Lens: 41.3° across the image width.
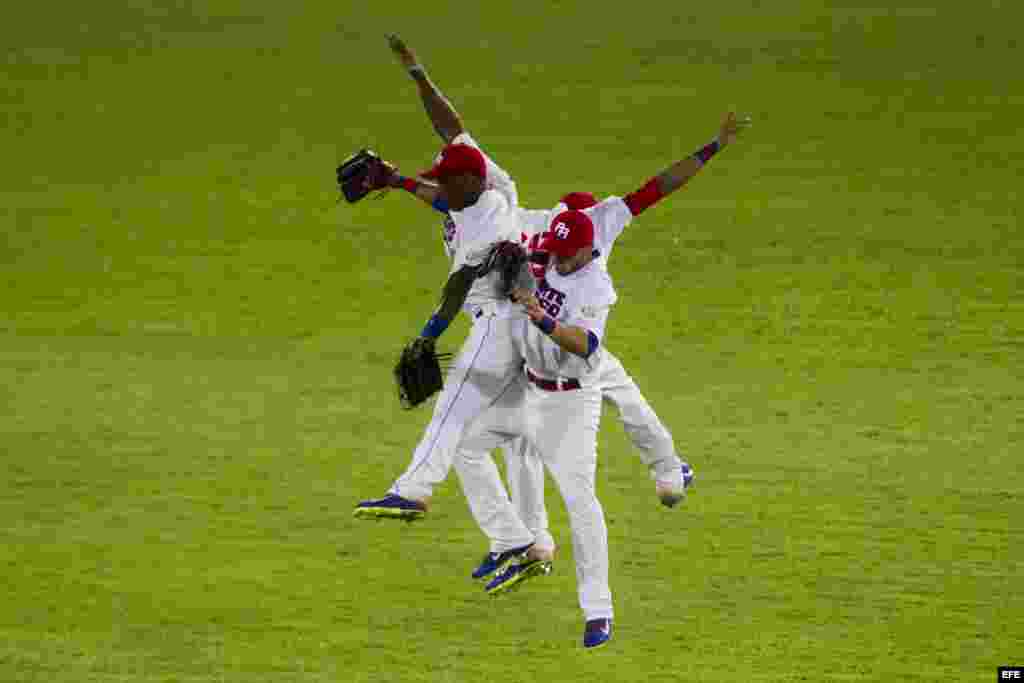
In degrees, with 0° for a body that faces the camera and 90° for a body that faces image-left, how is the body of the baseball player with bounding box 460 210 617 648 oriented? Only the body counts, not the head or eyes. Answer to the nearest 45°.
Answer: approximately 45°

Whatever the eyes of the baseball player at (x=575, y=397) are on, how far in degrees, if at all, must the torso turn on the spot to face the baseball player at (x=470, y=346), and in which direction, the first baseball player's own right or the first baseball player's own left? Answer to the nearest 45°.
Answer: approximately 45° to the first baseball player's own right

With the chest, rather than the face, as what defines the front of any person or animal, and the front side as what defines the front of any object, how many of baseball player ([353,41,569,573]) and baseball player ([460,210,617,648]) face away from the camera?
0

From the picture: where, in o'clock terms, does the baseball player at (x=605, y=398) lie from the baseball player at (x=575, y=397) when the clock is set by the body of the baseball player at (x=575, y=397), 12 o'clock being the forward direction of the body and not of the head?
the baseball player at (x=605, y=398) is roughly at 5 o'clock from the baseball player at (x=575, y=397).
